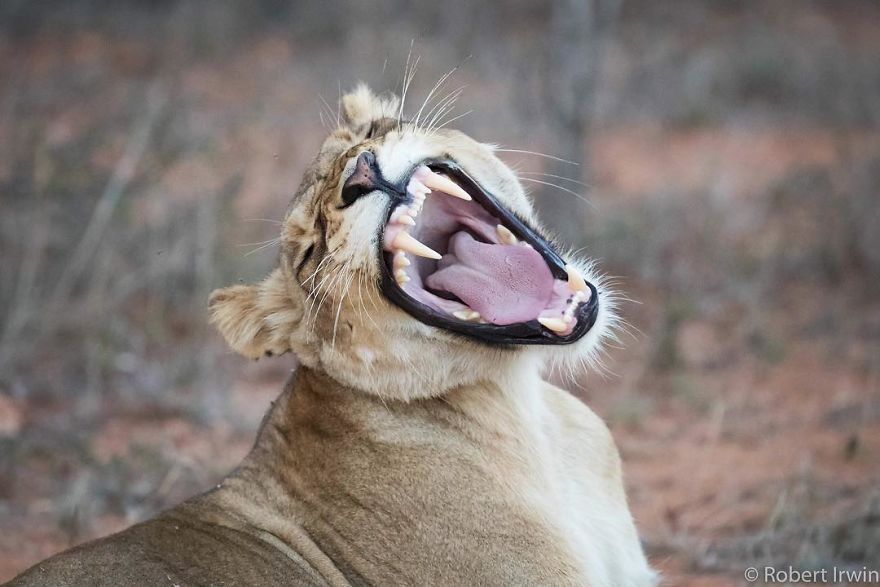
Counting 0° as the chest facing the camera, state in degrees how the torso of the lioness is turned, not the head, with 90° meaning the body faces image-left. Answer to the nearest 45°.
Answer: approximately 315°
